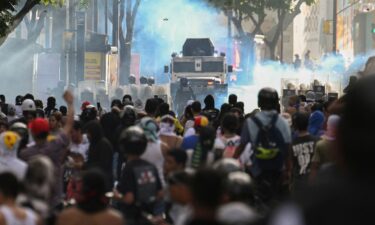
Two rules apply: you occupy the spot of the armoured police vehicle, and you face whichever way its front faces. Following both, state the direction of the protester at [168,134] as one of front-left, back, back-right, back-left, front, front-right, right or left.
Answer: front

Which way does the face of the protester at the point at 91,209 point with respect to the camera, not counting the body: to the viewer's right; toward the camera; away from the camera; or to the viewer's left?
away from the camera

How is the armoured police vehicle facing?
toward the camera

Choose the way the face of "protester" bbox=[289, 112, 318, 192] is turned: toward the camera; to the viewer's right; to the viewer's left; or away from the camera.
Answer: away from the camera

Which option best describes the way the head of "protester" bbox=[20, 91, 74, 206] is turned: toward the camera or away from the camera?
away from the camera

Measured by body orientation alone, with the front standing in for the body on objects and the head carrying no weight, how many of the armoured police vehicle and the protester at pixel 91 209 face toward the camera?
1

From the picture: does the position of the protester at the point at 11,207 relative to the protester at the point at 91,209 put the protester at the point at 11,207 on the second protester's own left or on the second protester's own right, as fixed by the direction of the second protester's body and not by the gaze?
on the second protester's own left

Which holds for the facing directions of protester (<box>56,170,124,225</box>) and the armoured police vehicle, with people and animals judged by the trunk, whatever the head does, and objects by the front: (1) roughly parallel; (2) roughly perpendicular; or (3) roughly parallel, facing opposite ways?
roughly parallel, facing opposite ways

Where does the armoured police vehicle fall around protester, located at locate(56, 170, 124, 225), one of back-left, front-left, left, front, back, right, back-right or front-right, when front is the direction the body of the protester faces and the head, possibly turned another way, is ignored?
front

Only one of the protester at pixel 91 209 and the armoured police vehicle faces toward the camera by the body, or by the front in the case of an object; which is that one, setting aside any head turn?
the armoured police vehicle

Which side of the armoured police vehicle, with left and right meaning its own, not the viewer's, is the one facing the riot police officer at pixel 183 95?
front

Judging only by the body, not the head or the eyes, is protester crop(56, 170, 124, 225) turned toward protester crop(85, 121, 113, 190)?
yes

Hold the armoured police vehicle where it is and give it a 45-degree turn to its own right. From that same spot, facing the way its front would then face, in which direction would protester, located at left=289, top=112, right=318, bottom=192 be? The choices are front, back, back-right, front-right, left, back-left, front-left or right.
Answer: front-left

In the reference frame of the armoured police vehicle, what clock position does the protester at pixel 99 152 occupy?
The protester is roughly at 12 o'clock from the armoured police vehicle.

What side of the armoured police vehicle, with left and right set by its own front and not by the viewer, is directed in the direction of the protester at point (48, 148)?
front

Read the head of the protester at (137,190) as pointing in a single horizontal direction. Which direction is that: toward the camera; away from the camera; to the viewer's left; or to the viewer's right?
away from the camera

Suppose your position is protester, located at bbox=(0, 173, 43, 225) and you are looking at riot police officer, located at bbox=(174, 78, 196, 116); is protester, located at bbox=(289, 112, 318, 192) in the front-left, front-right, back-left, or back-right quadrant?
front-right

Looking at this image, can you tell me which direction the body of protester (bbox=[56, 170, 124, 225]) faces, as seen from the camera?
away from the camera
